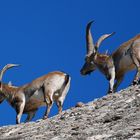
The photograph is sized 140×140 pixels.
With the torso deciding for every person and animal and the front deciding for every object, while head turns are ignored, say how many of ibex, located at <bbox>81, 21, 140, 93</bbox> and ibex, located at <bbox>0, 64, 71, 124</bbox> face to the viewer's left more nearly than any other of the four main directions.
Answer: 2

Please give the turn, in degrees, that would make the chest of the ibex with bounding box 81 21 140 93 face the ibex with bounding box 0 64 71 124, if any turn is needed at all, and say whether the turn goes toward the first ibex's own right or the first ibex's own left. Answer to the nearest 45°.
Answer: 0° — it already faces it

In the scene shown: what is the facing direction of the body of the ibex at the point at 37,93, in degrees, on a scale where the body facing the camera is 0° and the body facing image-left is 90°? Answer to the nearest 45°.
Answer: approximately 90°

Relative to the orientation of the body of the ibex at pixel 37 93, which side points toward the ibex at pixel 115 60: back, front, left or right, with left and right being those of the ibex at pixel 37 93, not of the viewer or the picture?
back

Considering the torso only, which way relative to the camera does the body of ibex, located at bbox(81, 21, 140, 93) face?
to the viewer's left
